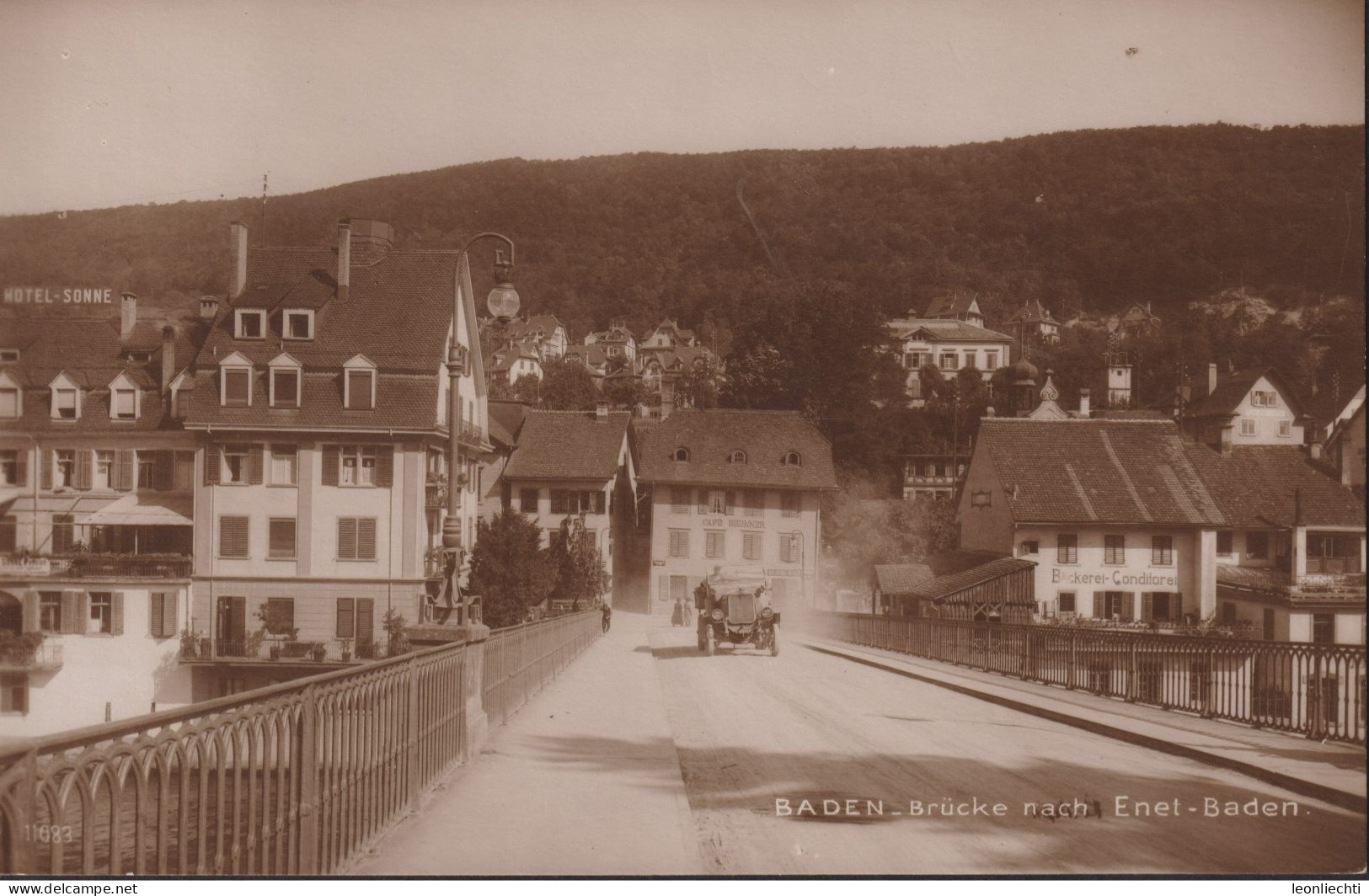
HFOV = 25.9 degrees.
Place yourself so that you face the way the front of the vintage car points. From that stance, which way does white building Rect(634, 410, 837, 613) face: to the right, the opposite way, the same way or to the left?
the same way

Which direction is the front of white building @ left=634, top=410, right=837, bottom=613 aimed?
toward the camera

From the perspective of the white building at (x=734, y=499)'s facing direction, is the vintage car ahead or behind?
ahead

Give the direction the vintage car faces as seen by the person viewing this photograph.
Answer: facing the viewer

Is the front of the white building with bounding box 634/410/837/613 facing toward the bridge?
yes

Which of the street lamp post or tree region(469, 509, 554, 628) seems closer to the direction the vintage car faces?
the street lamp post

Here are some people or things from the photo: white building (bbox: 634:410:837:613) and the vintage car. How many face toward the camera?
2

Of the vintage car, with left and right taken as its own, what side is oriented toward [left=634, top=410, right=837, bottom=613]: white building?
back

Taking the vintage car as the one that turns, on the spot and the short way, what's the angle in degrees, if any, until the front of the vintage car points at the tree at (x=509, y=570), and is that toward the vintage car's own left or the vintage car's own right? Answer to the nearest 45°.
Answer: approximately 90° to the vintage car's own right
